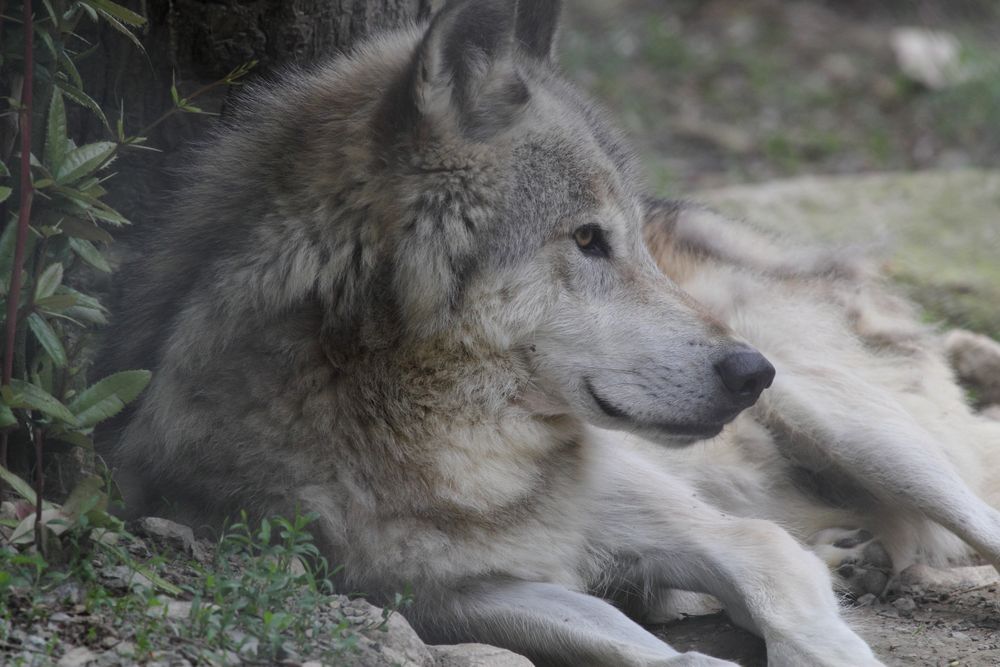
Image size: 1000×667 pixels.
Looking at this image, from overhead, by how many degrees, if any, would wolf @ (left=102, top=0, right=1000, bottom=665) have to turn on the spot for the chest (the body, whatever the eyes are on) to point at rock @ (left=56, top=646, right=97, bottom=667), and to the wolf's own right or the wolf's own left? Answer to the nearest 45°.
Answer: approximately 90° to the wolf's own right

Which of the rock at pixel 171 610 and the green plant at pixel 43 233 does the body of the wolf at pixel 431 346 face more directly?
the rock

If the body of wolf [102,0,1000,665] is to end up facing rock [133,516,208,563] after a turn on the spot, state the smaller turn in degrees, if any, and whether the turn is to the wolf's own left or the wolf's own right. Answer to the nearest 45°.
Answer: approximately 90° to the wolf's own right

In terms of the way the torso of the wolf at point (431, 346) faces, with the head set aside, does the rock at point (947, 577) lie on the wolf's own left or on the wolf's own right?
on the wolf's own left

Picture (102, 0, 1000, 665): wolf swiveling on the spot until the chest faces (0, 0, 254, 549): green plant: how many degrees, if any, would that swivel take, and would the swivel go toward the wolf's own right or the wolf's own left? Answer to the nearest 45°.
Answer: approximately 90° to the wolf's own right

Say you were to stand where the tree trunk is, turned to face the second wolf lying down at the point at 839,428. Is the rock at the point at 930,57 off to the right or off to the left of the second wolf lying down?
left

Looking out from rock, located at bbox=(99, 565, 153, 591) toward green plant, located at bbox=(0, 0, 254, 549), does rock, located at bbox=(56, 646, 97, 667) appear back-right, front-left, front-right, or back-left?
back-left

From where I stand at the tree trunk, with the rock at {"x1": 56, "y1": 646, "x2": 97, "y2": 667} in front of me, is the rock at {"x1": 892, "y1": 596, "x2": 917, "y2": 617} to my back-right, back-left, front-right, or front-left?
front-left

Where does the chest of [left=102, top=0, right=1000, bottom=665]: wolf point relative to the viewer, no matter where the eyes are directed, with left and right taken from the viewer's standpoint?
facing the viewer and to the right of the viewer

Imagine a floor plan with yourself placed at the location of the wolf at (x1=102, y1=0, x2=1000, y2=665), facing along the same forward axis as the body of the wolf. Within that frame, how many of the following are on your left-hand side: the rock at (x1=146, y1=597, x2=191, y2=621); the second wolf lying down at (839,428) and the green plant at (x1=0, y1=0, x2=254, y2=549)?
1
